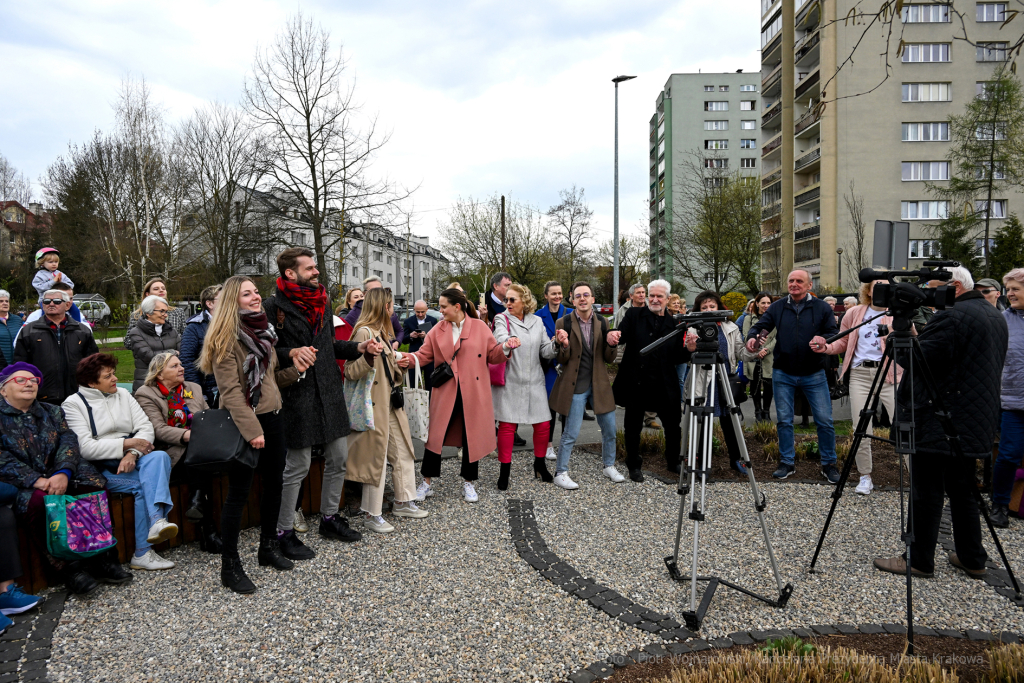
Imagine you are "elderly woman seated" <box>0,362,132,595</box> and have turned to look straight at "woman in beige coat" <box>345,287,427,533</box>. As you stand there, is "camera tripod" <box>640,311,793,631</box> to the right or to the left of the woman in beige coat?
right

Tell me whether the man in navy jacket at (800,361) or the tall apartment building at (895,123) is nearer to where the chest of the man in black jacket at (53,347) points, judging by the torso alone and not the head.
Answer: the man in navy jacket

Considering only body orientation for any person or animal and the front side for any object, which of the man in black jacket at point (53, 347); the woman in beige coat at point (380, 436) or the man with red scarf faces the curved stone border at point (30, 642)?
the man in black jacket

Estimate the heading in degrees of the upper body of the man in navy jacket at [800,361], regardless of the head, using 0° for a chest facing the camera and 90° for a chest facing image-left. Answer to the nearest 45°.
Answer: approximately 0°

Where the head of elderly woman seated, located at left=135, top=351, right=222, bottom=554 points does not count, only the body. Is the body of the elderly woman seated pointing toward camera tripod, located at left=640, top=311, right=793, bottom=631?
yes

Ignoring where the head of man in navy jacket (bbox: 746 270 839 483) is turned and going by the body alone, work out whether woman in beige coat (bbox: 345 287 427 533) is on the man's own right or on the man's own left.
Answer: on the man's own right

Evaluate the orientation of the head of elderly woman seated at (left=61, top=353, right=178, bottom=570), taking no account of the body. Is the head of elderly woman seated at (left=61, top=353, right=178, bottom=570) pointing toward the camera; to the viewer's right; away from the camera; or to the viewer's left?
to the viewer's right

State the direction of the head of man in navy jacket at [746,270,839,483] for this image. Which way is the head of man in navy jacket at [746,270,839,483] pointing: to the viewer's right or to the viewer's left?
to the viewer's left

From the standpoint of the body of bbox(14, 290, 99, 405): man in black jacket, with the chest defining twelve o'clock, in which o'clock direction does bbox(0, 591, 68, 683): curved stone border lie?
The curved stone border is roughly at 12 o'clock from the man in black jacket.

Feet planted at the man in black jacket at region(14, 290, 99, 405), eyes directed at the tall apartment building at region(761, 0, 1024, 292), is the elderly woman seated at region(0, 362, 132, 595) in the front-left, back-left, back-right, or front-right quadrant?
back-right

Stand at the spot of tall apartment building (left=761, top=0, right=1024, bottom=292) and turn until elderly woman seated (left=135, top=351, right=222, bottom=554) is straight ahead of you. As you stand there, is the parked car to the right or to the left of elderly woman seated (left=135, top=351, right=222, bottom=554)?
right

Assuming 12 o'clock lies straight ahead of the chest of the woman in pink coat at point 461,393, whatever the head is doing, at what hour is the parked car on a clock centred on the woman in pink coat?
The parked car is roughly at 5 o'clock from the woman in pink coat.

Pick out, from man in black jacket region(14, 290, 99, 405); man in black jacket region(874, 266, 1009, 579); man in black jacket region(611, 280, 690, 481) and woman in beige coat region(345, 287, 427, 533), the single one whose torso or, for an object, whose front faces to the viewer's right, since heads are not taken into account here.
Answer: the woman in beige coat

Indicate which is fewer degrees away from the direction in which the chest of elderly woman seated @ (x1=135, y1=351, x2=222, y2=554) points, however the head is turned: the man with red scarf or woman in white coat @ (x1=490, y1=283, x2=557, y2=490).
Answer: the man with red scarf

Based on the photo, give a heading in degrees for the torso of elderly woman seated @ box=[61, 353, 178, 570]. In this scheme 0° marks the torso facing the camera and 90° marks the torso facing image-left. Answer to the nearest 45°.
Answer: approximately 315°
